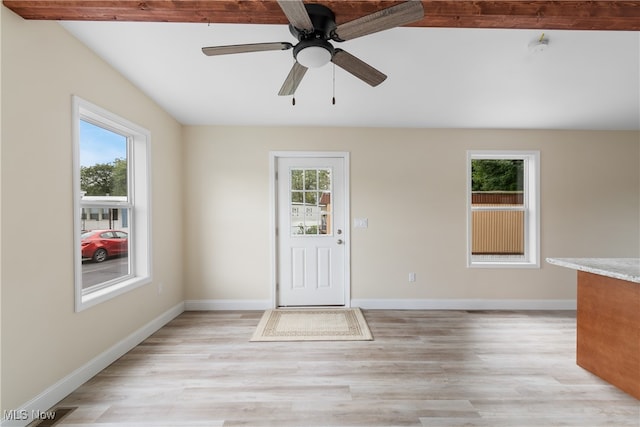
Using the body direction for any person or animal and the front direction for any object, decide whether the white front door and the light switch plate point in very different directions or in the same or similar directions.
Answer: same or similar directions

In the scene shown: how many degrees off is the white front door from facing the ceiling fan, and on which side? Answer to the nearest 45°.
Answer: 0° — it already faces it

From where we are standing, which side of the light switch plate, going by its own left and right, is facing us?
front

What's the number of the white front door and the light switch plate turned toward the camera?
2

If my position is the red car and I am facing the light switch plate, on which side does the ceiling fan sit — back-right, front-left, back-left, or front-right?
front-right

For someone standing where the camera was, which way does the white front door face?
facing the viewer

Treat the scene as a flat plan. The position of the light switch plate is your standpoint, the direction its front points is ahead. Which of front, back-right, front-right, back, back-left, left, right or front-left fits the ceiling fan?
front

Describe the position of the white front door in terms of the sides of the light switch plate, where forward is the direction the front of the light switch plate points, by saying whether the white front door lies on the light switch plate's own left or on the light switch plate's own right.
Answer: on the light switch plate's own right

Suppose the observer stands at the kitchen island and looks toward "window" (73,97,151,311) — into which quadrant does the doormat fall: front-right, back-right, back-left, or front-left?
front-right

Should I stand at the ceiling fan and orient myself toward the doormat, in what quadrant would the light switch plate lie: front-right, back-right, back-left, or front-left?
front-right

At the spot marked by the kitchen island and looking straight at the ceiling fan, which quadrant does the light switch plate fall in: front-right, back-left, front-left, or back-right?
front-right

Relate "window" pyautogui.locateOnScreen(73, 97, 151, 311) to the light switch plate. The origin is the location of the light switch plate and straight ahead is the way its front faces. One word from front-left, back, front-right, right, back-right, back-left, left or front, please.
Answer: front-right

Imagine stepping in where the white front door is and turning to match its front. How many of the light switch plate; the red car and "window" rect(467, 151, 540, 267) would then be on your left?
2

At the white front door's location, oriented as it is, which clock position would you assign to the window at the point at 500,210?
The window is roughly at 9 o'clock from the white front door.

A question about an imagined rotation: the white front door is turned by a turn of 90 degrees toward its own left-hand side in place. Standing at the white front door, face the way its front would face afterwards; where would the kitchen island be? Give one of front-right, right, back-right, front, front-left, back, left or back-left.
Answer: front-right
